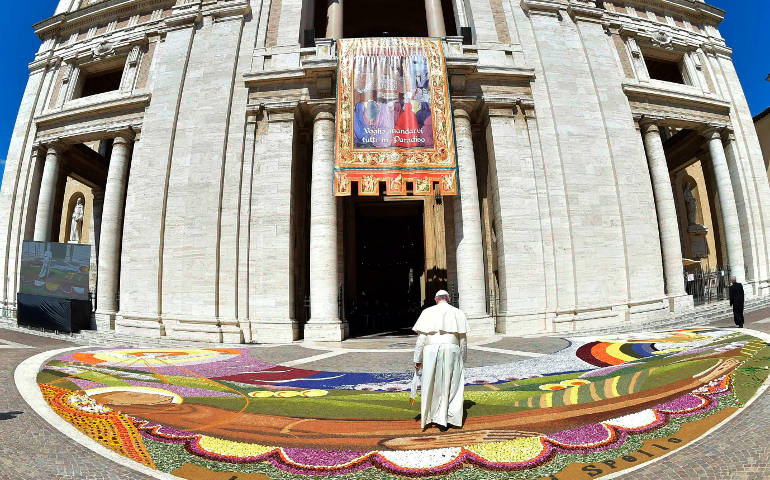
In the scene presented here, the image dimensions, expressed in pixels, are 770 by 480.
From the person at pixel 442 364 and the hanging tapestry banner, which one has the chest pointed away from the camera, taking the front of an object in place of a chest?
the person

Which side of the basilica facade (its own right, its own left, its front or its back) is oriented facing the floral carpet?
front

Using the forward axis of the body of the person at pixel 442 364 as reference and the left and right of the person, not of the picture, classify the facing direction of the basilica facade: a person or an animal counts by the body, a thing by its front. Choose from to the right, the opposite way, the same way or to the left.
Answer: the opposite way

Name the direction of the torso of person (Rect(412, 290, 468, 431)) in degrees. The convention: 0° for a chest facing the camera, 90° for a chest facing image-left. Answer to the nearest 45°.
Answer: approximately 180°

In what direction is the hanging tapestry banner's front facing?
toward the camera

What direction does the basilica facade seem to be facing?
toward the camera

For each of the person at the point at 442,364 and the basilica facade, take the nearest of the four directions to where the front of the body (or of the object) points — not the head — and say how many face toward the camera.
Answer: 1
